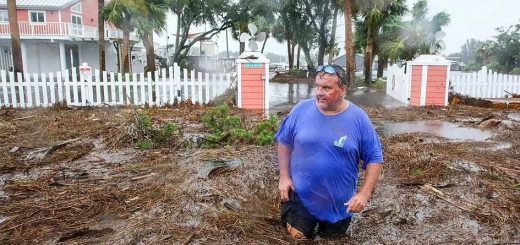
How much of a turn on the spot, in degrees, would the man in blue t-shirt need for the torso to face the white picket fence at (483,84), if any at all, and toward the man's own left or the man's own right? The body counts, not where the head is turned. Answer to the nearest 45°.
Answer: approximately 135° to the man's own left

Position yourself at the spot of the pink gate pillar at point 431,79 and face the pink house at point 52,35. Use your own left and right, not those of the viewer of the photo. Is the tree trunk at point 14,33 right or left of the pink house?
left

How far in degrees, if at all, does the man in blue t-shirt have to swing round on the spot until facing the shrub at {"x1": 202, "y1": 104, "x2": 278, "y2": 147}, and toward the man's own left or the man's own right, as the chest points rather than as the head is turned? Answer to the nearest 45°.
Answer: approximately 135° to the man's own right

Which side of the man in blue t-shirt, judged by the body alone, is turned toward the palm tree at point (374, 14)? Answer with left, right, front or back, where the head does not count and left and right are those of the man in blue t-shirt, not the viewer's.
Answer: back

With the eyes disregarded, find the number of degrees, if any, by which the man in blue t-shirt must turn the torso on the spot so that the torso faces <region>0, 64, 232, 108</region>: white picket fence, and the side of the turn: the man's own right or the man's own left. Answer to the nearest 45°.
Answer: approximately 135° to the man's own right

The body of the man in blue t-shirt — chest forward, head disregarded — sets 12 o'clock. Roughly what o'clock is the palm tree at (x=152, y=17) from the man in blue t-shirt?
The palm tree is roughly at 5 o'clock from the man in blue t-shirt.

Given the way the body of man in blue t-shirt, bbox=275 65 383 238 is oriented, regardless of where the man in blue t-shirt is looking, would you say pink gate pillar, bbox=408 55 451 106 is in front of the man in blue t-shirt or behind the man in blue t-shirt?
behind

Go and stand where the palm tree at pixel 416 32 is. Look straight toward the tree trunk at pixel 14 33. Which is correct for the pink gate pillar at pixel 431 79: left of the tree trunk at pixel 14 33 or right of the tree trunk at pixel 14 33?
left

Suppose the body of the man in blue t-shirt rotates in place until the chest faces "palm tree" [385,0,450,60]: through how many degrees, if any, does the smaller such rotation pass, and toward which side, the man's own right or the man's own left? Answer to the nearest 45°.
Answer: approximately 180°

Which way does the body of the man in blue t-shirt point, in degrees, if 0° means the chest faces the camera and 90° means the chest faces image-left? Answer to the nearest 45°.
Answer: approximately 0°

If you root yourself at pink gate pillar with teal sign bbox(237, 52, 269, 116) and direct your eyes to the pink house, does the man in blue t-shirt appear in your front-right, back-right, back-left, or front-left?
back-left

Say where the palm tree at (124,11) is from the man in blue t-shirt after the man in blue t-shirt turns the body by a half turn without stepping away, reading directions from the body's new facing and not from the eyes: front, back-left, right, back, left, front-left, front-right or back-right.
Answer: front-left

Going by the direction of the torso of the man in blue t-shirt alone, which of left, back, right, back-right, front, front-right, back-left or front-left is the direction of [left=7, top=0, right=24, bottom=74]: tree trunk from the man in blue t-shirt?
back-right
